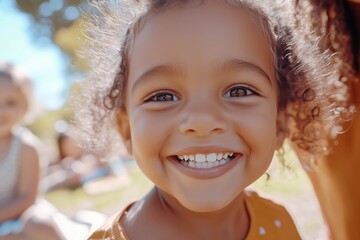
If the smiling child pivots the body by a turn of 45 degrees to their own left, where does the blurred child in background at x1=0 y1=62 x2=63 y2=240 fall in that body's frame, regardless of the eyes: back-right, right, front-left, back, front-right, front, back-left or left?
back

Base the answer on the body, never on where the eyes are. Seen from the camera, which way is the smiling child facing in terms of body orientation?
toward the camera
